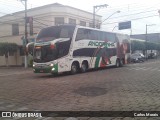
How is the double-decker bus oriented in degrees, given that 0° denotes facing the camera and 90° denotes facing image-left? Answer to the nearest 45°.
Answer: approximately 45°

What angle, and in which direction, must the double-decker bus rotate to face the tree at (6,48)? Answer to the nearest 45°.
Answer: approximately 90° to its right
